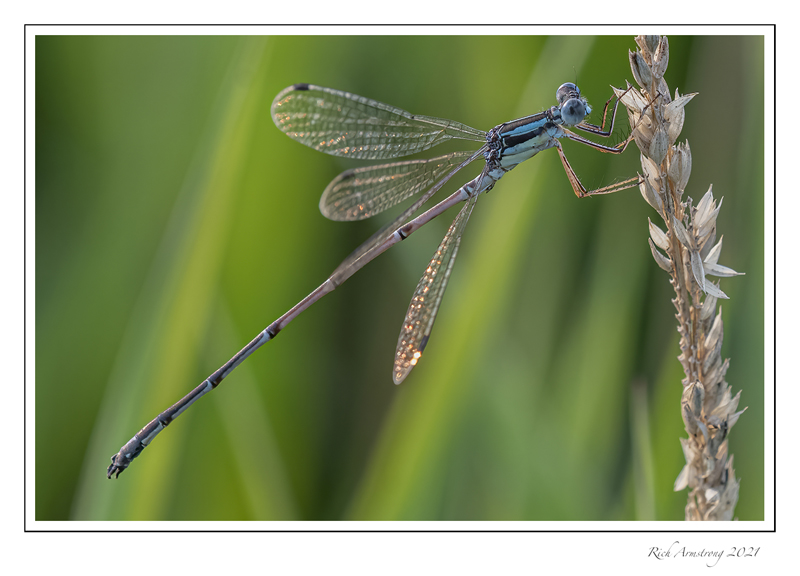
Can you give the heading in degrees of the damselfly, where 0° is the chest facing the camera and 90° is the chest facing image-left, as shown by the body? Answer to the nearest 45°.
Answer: approximately 270°
